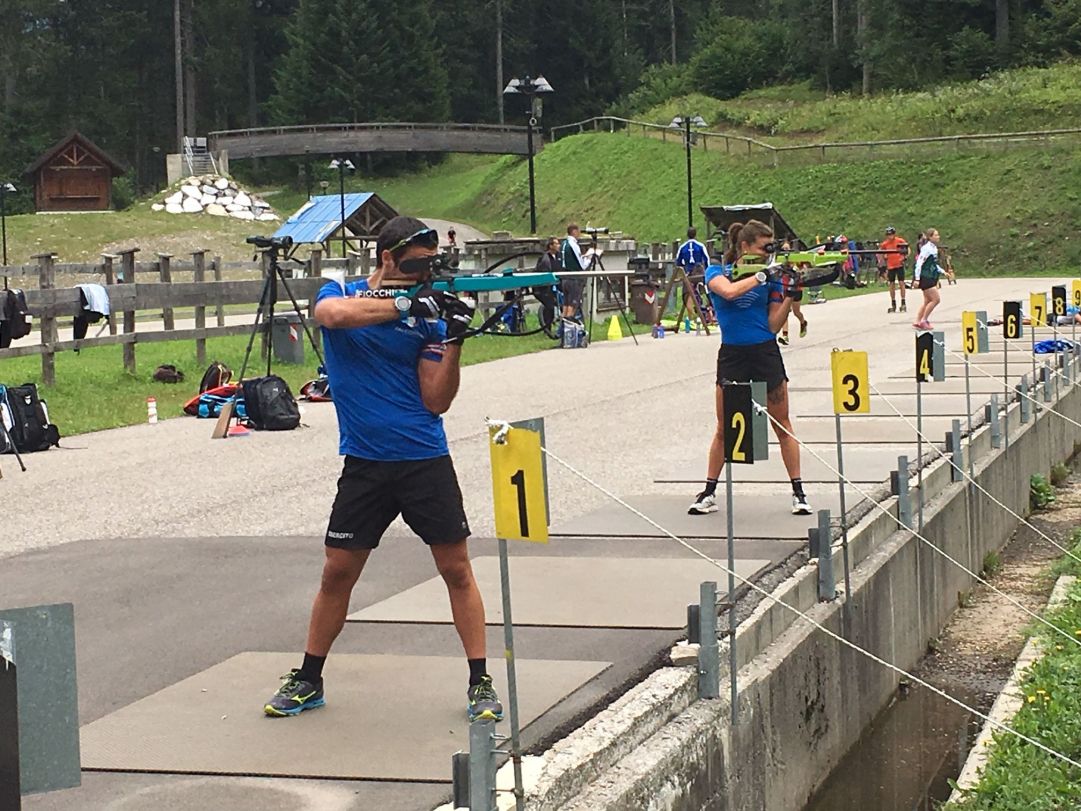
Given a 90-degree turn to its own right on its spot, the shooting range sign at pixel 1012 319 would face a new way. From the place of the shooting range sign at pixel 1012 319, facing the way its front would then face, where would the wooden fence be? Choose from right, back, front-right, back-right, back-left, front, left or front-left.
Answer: front

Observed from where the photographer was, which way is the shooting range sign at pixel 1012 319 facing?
facing the viewer

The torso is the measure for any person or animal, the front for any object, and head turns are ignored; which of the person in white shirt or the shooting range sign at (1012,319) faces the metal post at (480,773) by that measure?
the shooting range sign

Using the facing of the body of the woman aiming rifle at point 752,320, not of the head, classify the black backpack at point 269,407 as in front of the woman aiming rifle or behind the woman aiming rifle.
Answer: behind

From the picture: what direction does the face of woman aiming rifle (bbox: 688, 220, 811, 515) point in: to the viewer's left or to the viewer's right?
to the viewer's right

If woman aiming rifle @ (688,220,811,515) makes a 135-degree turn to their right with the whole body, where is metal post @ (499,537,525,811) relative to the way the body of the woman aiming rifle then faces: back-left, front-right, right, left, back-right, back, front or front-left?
back-left

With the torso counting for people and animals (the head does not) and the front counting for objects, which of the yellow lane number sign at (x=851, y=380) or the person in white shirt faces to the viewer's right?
the person in white shirt

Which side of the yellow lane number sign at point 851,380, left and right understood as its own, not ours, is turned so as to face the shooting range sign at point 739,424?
front

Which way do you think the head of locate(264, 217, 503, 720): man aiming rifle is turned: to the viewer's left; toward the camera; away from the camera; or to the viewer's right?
to the viewer's right

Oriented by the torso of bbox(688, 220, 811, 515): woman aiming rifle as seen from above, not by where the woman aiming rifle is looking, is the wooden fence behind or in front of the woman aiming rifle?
behind

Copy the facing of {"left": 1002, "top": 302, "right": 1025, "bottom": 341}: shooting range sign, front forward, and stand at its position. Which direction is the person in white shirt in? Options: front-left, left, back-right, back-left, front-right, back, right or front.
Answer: back

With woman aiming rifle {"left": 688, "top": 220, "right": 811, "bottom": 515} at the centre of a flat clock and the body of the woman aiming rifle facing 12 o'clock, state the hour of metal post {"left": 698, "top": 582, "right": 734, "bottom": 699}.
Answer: The metal post is roughly at 12 o'clock from the woman aiming rifle.
